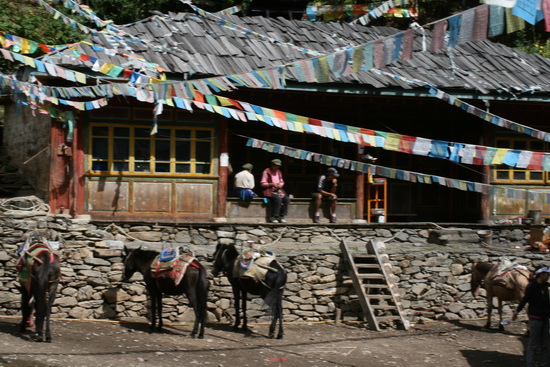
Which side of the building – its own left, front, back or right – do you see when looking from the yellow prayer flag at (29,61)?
right

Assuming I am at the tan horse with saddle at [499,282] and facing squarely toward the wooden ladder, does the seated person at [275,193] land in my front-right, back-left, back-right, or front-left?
front-right

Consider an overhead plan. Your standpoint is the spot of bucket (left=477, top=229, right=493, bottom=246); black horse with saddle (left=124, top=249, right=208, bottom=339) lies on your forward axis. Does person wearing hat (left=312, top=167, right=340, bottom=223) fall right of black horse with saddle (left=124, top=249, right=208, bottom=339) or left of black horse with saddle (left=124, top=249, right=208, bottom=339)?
right

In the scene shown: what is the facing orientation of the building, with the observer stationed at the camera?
facing the viewer

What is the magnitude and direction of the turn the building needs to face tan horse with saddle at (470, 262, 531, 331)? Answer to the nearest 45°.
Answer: approximately 45° to its left

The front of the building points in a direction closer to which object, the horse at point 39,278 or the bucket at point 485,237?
the horse

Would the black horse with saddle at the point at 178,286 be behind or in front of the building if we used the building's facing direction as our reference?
in front

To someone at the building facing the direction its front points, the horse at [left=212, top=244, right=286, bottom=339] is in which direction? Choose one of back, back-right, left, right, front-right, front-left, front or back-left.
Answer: front

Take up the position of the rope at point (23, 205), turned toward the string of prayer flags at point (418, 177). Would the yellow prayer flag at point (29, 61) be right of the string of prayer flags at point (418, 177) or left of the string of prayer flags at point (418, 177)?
right

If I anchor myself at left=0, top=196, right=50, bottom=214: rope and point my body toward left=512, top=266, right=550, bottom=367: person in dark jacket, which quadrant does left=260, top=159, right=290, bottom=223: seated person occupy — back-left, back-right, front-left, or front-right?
front-left

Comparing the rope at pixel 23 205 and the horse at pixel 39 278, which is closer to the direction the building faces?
the horse

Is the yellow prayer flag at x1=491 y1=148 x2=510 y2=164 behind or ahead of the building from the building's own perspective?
ahead
